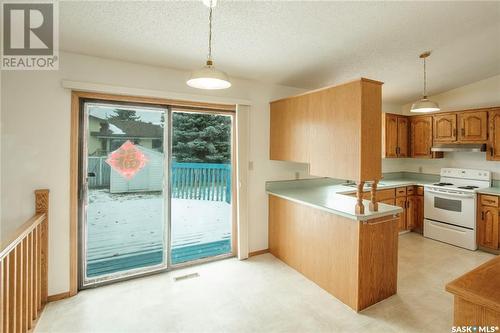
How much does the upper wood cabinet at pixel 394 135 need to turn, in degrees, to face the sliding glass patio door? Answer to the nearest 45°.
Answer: approximately 90° to its right

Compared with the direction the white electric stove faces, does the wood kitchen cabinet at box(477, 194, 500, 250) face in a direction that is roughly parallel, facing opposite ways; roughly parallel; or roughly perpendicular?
roughly parallel

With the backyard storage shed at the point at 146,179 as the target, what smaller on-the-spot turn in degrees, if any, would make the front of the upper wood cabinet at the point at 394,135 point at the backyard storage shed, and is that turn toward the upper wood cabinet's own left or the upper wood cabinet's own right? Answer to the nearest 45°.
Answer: approximately 90° to the upper wood cabinet's own right

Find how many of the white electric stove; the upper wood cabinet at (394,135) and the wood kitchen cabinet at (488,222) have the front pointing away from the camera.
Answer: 0

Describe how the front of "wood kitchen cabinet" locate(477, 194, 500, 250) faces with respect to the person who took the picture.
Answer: facing the viewer and to the left of the viewer

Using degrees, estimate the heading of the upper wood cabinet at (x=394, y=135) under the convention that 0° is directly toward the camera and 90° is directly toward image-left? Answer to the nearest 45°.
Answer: approximately 315°

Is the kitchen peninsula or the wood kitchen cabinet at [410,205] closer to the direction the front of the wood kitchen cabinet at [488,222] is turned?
the kitchen peninsula
